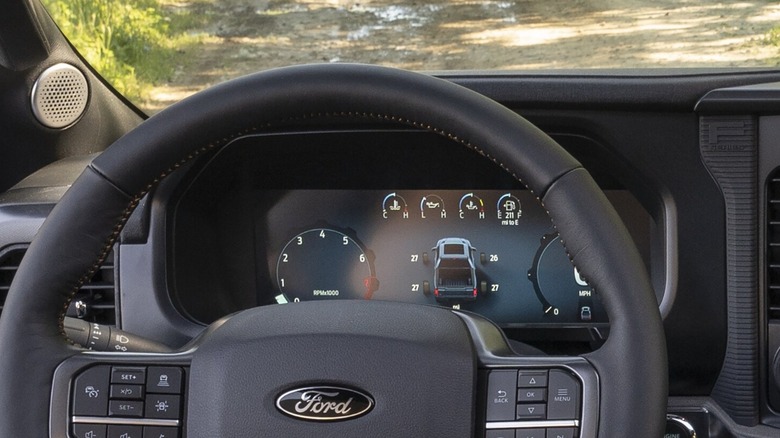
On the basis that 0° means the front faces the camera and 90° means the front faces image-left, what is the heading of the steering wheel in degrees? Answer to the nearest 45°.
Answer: approximately 0°
